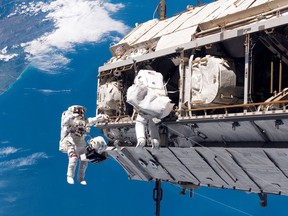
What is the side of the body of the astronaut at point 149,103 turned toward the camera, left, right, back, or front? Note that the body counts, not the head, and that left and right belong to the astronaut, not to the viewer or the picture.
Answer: back

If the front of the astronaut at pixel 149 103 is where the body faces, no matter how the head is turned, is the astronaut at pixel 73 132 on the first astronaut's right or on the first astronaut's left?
on the first astronaut's left

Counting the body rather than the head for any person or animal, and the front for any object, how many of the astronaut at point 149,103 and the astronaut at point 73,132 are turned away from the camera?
1

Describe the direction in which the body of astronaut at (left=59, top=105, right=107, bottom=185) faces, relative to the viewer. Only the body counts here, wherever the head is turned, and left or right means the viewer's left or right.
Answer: facing the viewer and to the right of the viewer

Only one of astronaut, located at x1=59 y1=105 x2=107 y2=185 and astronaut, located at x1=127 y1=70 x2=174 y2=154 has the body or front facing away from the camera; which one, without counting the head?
astronaut, located at x1=127 y1=70 x2=174 y2=154
